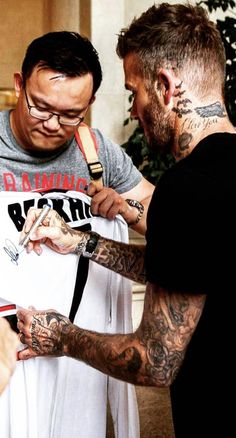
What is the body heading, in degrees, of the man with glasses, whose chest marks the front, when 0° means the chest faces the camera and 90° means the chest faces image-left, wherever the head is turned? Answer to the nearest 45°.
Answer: approximately 0°
